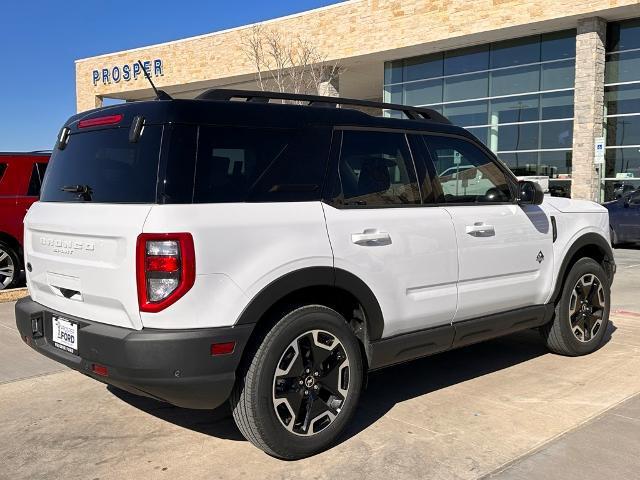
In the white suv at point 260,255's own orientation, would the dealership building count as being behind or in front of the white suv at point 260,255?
in front

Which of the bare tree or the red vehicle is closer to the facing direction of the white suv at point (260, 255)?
the bare tree

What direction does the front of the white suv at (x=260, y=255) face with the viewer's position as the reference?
facing away from the viewer and to the right of the viewer

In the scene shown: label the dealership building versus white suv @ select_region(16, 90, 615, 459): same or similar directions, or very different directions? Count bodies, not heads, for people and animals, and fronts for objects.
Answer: very different directions

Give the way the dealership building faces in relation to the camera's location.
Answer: facing the viewer and to the left of the viewer

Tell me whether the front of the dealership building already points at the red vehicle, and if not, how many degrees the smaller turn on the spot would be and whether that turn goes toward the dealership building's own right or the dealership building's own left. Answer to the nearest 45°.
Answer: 0° — it already faces it

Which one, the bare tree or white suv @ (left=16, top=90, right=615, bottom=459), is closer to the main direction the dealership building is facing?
the white suv

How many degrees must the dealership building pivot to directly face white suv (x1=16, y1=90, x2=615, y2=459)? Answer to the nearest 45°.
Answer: approximately 45° to its left

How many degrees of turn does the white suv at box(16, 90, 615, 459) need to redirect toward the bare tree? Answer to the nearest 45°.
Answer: approximately 45° to its left

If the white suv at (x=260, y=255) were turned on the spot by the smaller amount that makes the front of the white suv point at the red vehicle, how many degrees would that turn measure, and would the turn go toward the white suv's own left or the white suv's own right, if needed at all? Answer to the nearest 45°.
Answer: approximately 90° to the white suv's own left

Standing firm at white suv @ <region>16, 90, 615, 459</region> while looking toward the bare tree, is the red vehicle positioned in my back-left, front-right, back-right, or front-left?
front-left
